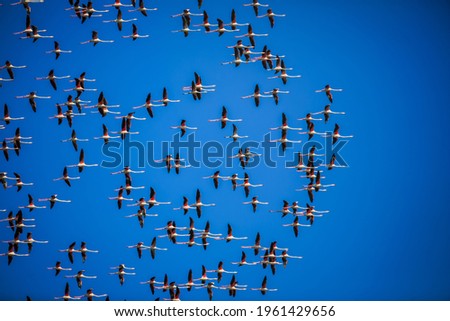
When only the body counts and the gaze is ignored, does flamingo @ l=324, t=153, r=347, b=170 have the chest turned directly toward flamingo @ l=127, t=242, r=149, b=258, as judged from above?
no

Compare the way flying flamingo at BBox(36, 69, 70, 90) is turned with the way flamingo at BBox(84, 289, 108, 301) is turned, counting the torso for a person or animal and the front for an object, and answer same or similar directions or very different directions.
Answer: same or similar directions

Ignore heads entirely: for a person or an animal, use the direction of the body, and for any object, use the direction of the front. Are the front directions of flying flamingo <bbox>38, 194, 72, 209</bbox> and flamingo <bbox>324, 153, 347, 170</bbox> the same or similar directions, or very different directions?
same or similar directions
